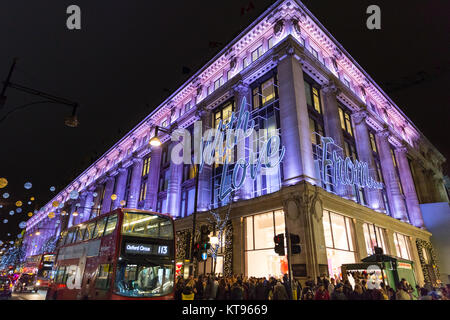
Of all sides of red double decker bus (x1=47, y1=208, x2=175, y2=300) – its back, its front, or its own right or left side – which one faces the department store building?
left

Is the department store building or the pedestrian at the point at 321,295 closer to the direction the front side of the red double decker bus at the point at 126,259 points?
the pedestrian

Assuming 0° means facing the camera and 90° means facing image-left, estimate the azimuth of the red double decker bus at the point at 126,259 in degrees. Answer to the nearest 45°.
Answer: approximately 315°
